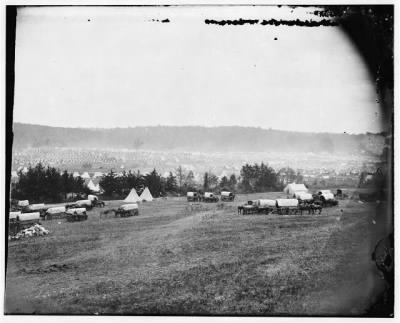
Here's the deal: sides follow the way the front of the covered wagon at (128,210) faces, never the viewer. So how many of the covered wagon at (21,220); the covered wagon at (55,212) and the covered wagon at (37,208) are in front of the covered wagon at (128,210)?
3

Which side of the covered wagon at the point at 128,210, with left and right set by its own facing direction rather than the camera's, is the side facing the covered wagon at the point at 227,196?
back

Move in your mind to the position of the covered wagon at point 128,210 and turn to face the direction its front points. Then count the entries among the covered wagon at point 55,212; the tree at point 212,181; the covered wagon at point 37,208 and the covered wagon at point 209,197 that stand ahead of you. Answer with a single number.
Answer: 2

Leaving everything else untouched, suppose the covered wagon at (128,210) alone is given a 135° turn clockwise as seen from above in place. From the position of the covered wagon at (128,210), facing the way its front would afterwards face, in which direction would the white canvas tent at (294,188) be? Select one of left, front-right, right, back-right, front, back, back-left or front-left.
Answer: front-right

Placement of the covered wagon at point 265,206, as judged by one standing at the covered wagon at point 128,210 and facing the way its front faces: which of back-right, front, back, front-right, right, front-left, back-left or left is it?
back

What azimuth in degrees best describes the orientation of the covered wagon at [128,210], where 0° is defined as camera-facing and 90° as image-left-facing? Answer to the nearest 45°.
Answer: approximately 90°
